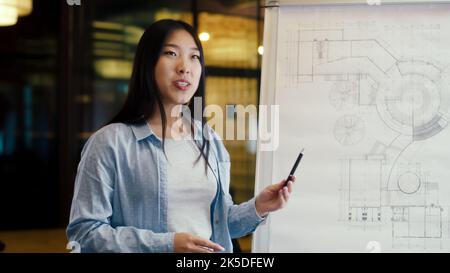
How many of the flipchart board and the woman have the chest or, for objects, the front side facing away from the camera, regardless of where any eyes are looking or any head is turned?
0

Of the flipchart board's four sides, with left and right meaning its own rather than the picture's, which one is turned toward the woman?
right

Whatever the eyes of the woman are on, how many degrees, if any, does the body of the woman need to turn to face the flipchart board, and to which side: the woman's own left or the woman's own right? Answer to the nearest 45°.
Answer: approximately 45° to the woman's own left

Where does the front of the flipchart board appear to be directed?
toward the camera

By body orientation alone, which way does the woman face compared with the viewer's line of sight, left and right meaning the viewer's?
facing the viewer and to the right of the viewer
